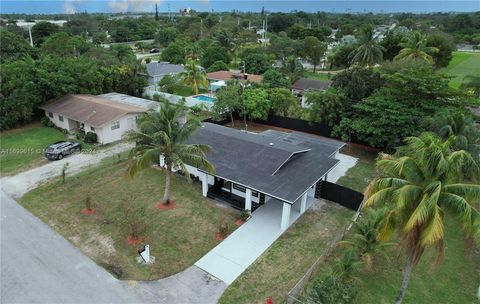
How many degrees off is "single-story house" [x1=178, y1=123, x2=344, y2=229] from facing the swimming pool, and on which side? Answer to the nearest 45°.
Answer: approximately 135° to its right

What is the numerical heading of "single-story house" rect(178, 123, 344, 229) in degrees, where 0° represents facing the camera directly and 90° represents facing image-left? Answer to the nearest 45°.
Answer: approximately 45°

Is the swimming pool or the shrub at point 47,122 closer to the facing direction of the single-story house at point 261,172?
the shrub

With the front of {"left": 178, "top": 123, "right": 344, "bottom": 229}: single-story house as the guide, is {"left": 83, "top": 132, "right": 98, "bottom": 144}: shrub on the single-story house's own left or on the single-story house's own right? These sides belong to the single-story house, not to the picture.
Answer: on the single-story house's own right

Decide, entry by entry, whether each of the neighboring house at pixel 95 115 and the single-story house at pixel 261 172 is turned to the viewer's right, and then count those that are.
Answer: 0

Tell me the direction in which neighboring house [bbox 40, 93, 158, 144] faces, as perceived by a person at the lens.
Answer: facing the viewer and to the left of the viewer

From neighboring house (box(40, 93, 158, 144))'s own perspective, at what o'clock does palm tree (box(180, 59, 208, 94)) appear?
The palm tree is roughly at 6 o'clock from the neighboring house.

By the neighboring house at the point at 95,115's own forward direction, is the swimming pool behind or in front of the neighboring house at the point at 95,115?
behind

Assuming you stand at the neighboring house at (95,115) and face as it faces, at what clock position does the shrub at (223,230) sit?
The shrub is roughly at 10 o'clock from the neighboring house.

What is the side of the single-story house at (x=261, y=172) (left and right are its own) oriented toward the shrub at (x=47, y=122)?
right

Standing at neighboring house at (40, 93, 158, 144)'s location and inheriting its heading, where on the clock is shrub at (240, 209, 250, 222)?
The shrub is roughly at 10 o'clock from the neighboring house.

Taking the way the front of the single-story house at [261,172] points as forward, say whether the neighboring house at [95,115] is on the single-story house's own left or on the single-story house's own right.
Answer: on the single-story house's own right
